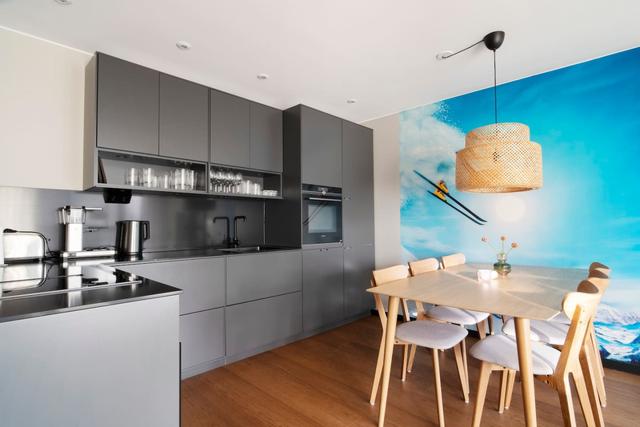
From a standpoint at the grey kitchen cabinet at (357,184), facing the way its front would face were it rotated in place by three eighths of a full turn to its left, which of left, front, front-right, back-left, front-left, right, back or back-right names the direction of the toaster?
back-left

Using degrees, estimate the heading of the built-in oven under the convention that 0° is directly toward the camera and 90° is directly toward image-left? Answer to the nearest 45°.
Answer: approximately 315°

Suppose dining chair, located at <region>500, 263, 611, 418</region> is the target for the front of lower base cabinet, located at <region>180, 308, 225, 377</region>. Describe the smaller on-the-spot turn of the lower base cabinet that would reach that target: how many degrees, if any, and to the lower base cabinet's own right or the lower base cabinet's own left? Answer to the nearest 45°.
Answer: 0° — it already faces it

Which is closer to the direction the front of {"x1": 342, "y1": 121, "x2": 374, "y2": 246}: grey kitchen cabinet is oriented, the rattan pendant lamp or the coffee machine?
the rattan pendant lamp

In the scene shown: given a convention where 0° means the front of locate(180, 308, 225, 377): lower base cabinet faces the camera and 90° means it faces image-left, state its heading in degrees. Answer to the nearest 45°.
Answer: approximately 315°

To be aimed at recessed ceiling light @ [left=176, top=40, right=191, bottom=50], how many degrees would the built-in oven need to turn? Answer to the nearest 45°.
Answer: approximately 90° to its right

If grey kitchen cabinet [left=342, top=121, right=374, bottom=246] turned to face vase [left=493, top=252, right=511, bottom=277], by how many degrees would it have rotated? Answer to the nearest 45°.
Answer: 0° — it already faces it
